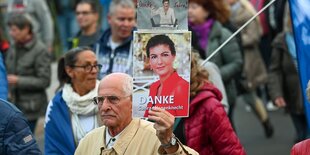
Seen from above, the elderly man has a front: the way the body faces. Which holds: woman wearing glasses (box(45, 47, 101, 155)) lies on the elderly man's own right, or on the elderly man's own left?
on the elderly man's own right

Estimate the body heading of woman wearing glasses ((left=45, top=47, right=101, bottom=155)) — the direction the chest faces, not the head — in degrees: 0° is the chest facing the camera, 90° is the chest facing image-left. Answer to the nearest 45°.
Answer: approximately 315°

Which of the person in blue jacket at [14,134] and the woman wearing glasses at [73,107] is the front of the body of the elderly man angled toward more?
the person in blue jacket

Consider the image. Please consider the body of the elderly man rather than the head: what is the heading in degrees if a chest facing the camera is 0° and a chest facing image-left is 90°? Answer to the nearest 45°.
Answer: approximately 45°
